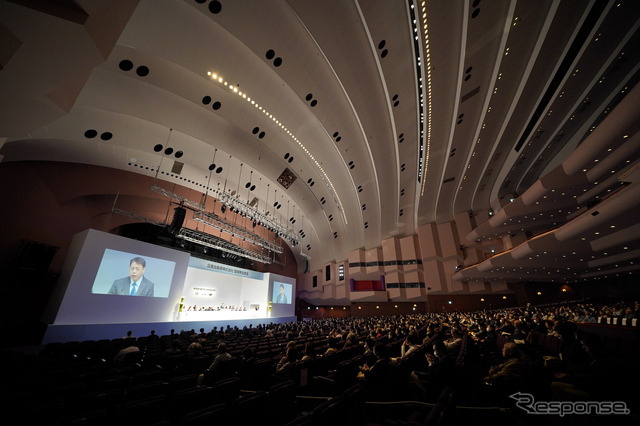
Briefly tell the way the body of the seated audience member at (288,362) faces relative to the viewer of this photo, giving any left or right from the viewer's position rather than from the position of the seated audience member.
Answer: facing to the left of the viewer

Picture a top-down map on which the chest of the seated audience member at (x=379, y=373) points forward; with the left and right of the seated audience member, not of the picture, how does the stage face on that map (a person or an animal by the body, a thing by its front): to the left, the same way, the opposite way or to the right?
the opposite way

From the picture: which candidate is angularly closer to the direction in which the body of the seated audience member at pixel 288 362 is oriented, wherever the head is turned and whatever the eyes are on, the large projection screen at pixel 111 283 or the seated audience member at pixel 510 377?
the large projection screen

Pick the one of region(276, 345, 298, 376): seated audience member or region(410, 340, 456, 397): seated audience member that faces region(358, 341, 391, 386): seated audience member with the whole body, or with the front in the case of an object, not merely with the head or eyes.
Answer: region(410, 340, 456, 397): seated audience member

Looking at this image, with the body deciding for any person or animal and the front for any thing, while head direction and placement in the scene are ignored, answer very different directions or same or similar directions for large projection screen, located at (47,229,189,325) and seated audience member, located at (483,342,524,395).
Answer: very different directions

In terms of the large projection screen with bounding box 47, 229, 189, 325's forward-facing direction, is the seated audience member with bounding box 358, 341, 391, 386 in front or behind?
in front

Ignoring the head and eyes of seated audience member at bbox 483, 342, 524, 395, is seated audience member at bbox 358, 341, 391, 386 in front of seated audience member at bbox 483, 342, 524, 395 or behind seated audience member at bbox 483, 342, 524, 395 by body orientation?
in front

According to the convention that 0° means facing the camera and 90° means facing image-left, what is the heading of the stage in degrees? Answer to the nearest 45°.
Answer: approximately 315°

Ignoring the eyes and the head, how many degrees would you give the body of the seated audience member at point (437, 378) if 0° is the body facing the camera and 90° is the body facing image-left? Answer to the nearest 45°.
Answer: approximately 90°

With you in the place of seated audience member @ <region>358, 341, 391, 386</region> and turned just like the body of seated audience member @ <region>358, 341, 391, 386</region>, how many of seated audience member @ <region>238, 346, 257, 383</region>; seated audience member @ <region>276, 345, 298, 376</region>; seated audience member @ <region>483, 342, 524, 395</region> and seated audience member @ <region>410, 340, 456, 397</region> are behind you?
2

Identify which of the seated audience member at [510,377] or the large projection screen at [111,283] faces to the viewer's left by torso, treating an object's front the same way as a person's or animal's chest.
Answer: the seated audience member
